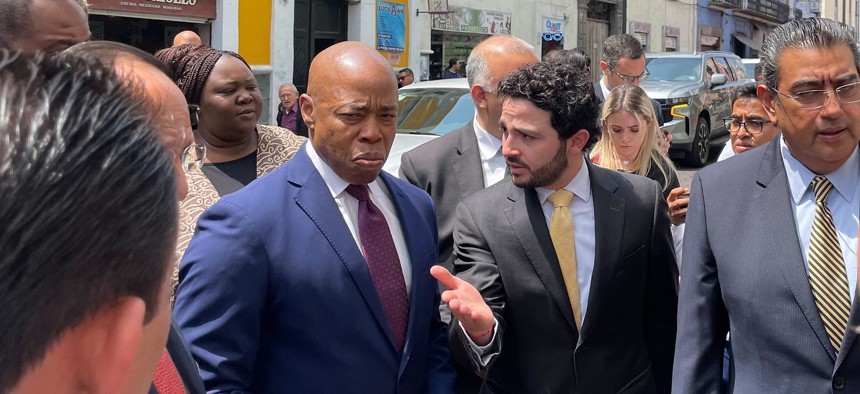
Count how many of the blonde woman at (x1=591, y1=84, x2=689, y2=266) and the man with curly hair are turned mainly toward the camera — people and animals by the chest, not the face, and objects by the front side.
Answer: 2

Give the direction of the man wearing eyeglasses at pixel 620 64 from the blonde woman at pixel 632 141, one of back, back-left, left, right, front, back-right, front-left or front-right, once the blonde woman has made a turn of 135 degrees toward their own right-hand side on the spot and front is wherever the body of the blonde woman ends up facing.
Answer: front-right

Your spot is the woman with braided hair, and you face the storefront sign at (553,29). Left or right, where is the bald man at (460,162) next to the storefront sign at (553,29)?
right

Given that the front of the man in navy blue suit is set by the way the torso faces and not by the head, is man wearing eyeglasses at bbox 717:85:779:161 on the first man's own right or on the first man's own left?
on the first man's own left

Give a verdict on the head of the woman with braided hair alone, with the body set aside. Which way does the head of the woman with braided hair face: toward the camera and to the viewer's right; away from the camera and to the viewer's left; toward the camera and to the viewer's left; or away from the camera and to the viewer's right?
toward the camera and to the viewer's right

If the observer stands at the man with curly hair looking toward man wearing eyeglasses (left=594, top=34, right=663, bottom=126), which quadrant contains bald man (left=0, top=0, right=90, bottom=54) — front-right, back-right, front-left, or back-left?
back-left
